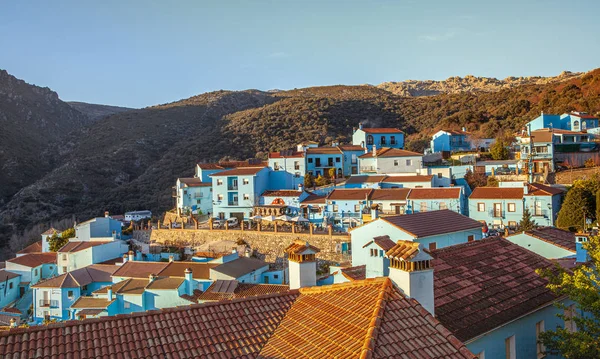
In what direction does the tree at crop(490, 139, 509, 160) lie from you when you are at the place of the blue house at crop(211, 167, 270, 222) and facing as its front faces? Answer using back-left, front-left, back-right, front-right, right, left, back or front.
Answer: left

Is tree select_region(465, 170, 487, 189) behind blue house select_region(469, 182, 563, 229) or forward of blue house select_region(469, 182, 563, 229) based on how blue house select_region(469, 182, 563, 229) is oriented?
behind

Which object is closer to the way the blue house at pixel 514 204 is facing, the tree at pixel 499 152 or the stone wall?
the stone wall

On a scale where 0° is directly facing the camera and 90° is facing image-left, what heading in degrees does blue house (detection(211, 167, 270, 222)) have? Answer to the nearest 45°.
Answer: approximately 0°

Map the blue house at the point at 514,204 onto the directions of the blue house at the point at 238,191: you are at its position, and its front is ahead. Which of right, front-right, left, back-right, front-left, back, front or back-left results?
front-left

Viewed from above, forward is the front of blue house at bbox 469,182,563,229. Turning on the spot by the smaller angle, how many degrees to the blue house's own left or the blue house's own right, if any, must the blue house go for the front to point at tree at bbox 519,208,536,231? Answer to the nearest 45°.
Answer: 0° — it already faces it

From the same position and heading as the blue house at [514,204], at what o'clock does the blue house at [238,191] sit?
the blue house at [238,191] is roughly at 3 o'clock from the blue house at [514,204].

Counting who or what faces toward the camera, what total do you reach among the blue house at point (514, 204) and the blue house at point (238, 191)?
2

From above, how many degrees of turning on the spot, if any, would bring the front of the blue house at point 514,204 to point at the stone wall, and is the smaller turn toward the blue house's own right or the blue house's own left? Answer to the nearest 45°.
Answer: approximately 90° to the blue house's own right

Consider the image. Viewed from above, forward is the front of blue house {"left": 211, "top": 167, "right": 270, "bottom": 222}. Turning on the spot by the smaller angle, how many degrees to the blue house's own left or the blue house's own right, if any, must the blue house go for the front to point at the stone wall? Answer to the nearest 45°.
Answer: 0° — it already faces it

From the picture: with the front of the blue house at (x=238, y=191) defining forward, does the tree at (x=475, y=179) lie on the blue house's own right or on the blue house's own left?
on the blue house's own left
